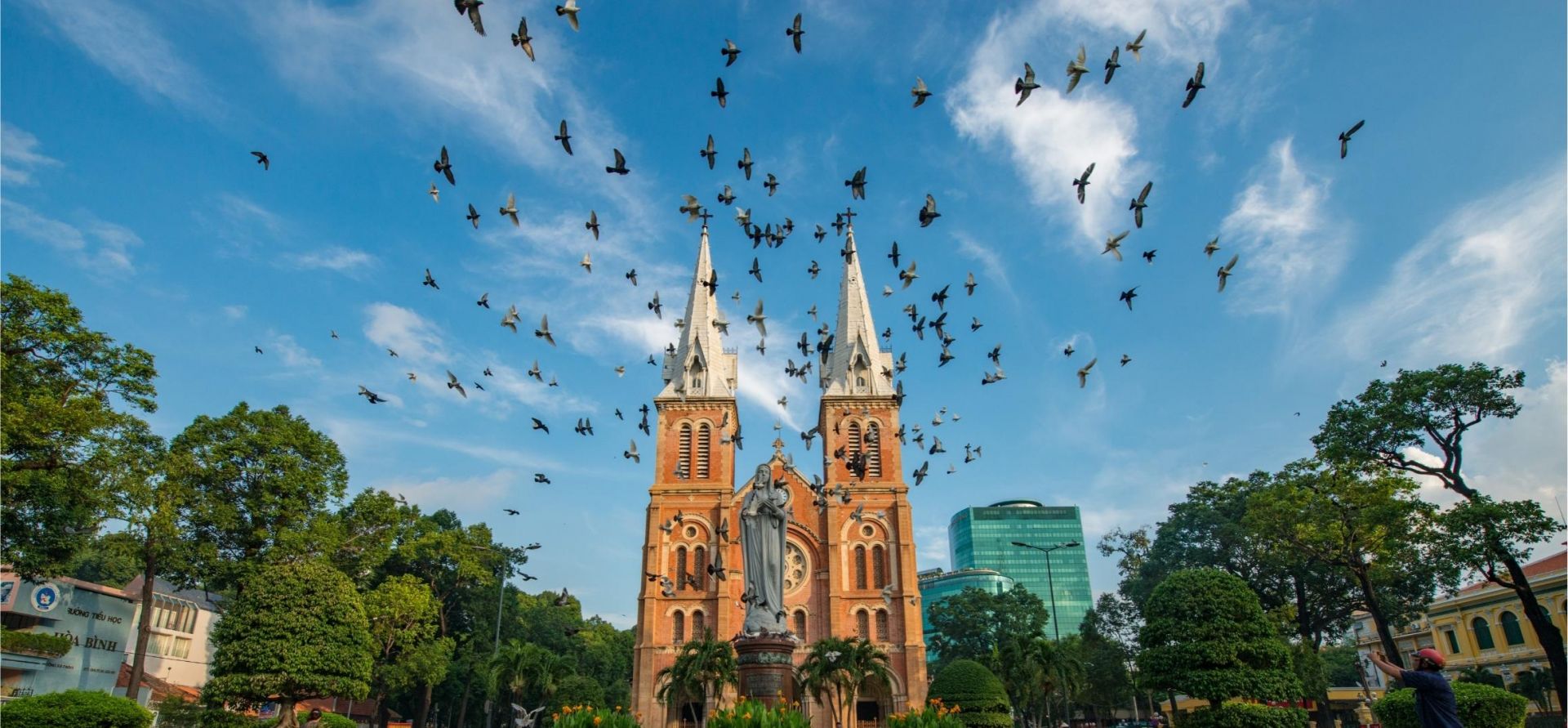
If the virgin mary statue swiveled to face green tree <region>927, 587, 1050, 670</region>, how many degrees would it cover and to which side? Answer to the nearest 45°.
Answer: approximately 180°

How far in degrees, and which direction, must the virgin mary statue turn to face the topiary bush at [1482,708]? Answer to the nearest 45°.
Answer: approximately 90° to its left

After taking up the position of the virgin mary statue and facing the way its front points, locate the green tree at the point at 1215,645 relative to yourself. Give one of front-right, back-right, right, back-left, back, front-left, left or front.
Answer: left

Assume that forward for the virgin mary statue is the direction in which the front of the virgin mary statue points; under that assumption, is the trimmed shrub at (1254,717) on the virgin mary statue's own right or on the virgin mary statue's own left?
on the virgin mary statue's own left

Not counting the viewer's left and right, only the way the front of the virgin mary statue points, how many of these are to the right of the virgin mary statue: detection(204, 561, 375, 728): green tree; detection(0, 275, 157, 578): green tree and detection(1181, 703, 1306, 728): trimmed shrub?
2

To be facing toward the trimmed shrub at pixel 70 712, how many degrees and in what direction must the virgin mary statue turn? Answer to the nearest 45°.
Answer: approximately 90° to its right

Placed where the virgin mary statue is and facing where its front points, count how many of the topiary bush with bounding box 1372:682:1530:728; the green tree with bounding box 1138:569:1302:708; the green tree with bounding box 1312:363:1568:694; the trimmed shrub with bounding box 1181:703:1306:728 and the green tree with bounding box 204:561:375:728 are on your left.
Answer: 4

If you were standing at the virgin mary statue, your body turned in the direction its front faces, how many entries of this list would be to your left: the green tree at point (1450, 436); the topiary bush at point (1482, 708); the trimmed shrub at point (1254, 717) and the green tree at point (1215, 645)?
4

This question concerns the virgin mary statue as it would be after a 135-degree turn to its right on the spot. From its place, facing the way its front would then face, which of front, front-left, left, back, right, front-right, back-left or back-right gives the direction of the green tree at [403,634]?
front

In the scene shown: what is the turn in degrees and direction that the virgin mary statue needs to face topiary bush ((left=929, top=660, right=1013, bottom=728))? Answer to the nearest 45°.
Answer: approximately 135° to its left

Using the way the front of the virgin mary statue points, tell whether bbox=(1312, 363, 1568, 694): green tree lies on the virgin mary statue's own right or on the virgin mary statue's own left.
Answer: on the virgin mary statue's own left

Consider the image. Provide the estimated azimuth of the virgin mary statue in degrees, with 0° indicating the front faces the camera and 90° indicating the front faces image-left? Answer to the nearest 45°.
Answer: approximately 0°
